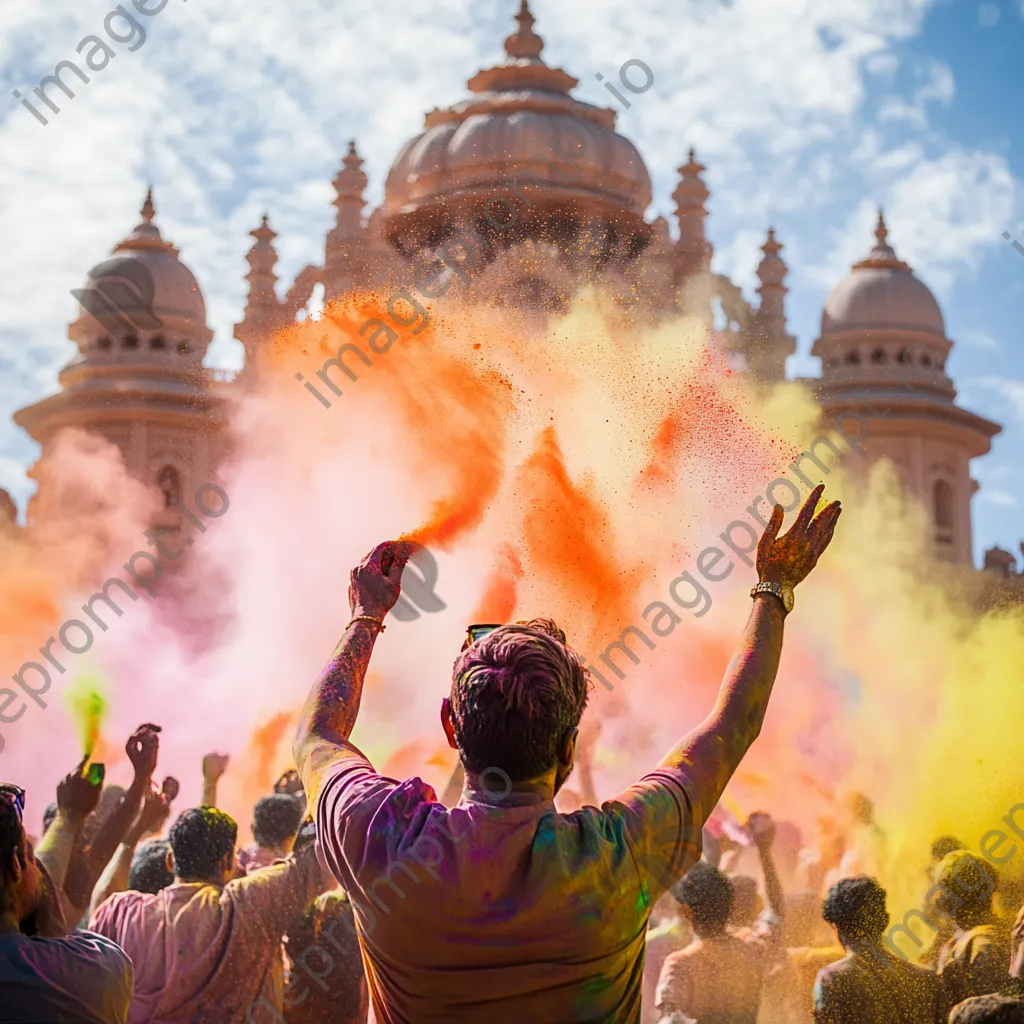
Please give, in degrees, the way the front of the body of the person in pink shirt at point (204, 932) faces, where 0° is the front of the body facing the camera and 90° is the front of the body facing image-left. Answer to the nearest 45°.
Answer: approximately 180°

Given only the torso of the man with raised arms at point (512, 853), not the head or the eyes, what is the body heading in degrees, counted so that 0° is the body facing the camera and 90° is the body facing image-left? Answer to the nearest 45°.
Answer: approximately 180°

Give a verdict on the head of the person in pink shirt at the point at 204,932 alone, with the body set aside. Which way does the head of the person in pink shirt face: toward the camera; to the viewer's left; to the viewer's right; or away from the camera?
away from the camera

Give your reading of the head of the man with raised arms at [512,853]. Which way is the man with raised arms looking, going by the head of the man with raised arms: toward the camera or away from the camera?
away from the camera
